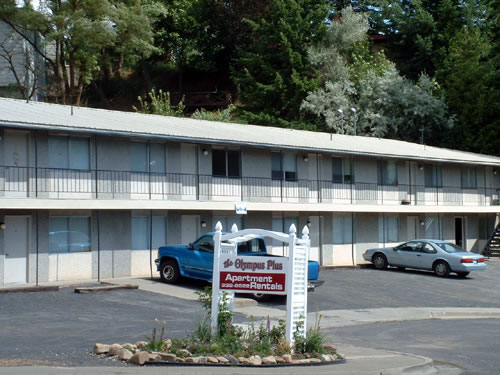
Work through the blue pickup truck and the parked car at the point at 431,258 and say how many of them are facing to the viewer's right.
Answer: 0

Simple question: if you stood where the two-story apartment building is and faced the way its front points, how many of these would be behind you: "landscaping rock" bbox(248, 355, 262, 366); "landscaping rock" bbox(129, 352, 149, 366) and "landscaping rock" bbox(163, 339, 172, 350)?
0

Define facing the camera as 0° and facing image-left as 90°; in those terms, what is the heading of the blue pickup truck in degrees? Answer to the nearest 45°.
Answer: approximately 135°

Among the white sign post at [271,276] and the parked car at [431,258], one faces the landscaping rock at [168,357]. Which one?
the white sign post

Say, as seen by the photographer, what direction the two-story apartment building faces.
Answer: facing the viewer and to the right of the viewer

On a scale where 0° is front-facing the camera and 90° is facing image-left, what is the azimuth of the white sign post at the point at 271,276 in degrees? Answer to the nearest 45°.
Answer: approximately 45°

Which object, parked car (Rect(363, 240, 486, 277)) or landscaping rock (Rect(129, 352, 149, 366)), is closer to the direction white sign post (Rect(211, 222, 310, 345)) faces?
the landscaping rock

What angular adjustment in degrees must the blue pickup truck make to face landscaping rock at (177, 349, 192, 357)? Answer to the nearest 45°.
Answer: approximately 135° to its left

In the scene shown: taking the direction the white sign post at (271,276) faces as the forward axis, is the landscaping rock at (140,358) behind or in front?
in front

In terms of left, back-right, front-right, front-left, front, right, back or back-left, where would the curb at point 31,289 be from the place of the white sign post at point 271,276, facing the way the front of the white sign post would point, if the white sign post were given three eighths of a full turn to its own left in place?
back-left

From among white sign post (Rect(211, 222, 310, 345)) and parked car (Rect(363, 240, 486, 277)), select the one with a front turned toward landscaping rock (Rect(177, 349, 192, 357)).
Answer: the white sign post

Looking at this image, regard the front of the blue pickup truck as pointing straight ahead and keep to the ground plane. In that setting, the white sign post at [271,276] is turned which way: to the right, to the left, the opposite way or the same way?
to the left

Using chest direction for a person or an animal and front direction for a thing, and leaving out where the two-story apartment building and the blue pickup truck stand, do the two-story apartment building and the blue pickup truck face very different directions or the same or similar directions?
very different directions
